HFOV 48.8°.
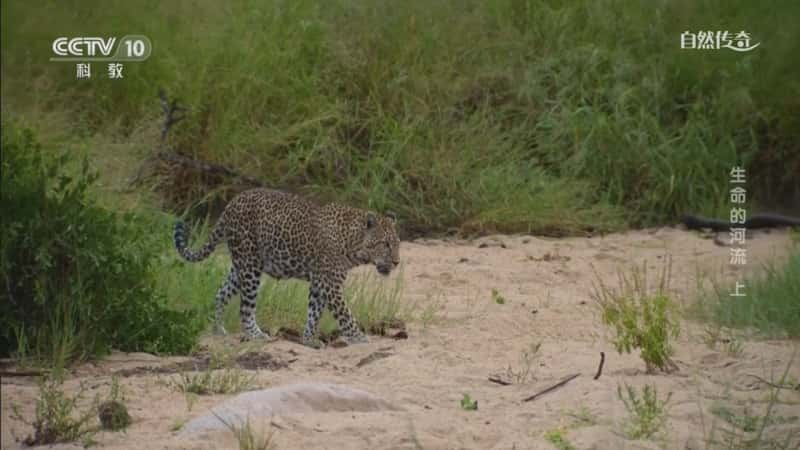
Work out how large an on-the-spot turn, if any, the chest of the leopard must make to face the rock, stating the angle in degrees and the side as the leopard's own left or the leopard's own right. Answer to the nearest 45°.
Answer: approximately 90° to the leopard's own right

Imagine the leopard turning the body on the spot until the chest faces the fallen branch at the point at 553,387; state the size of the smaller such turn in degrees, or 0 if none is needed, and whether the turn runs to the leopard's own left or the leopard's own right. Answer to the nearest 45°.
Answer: approximately 45° to the leopard's own right

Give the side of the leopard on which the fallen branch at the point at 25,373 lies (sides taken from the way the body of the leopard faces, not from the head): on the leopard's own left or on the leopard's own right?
on the leopard's own right

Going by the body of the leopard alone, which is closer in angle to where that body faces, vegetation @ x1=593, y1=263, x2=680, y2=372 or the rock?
the vegetation

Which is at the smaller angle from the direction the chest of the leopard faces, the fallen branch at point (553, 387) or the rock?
the fallen branch

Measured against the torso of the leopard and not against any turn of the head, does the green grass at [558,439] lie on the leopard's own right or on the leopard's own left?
on the leopard's own right

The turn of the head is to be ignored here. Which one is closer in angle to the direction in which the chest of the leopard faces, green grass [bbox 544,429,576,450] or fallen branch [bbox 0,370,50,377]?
the green grass

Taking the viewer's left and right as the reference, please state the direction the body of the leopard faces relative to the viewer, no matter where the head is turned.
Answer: facing to the right of the viewer

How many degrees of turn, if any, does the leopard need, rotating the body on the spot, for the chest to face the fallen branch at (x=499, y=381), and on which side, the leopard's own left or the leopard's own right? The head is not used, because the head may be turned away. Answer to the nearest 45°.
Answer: approximately 45° to the leopard's own right
